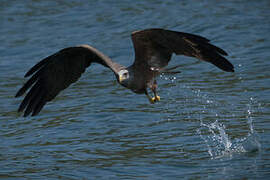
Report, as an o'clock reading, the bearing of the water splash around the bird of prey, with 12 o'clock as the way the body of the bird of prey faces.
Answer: The water splash is roughly at 7 o'clock from the bird of prey.

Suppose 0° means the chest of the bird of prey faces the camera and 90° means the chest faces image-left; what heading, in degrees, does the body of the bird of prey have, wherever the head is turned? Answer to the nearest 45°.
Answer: approximately 45°
